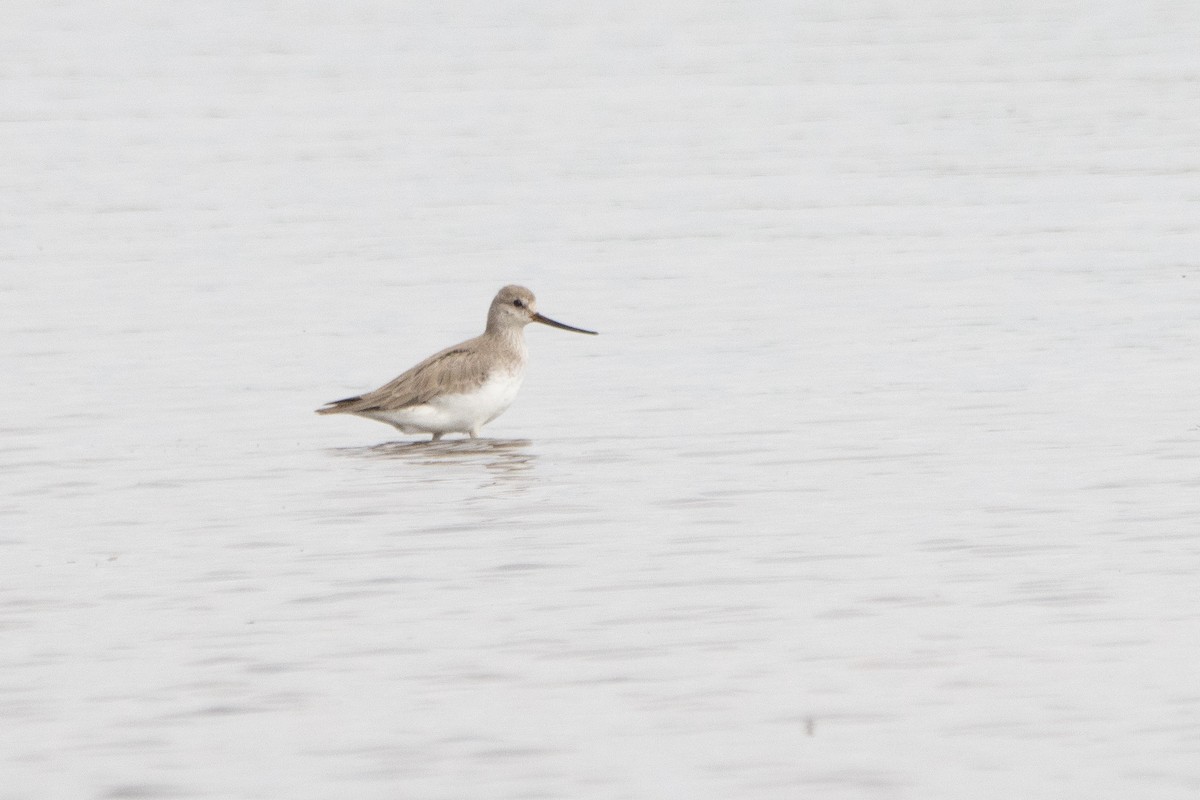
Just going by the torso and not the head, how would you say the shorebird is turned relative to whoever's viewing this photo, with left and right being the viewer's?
facing to the right of the viewer
